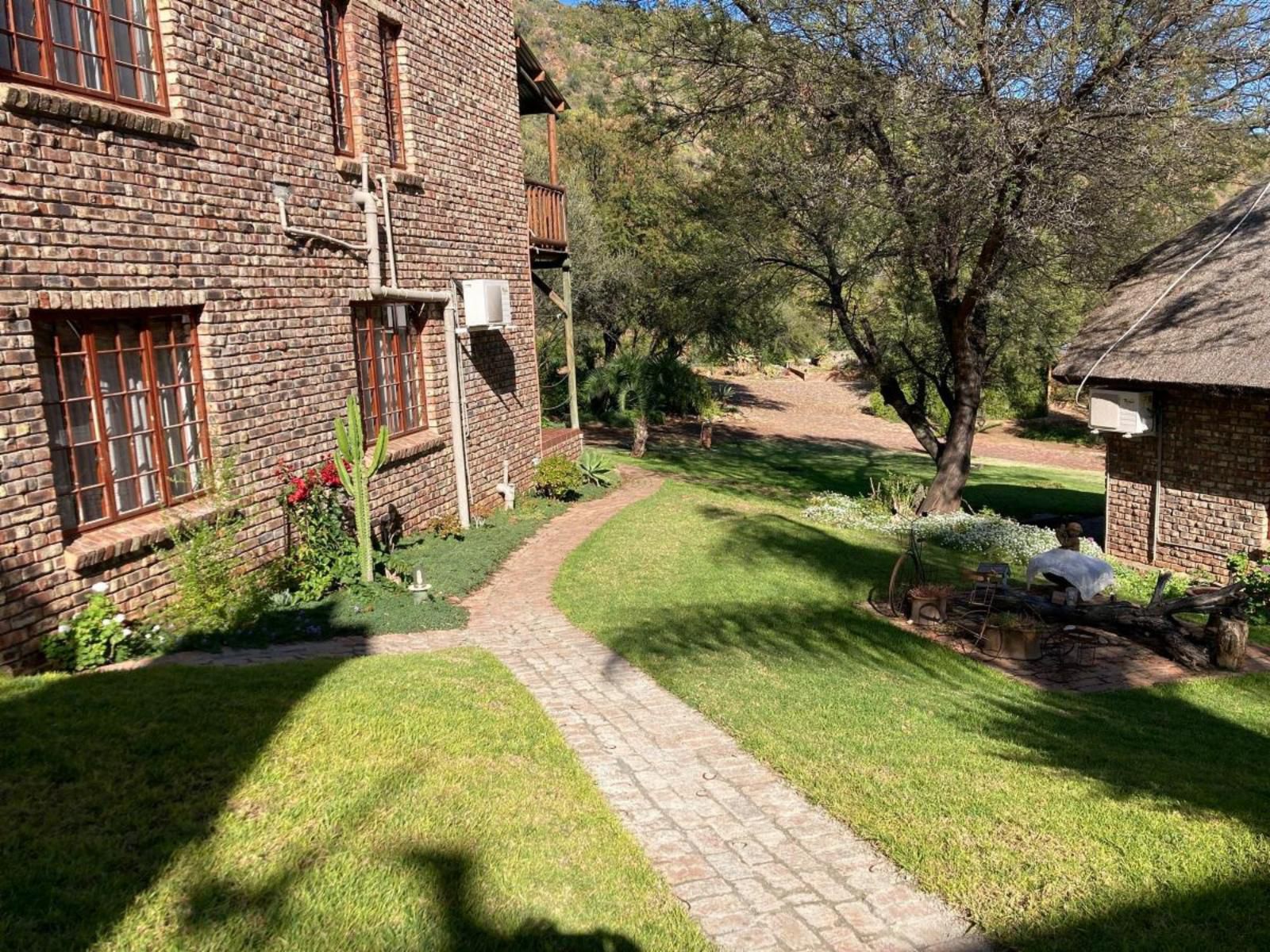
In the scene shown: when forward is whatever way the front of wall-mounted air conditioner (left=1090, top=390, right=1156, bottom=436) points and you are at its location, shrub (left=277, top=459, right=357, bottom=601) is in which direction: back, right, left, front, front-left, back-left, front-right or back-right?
front

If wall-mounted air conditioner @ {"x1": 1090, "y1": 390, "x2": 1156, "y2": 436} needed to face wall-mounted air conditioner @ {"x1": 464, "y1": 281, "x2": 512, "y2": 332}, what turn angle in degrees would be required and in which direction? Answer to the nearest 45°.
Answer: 0° — it already faces it

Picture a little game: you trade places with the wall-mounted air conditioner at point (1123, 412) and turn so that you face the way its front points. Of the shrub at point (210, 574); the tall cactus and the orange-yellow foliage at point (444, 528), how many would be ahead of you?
3

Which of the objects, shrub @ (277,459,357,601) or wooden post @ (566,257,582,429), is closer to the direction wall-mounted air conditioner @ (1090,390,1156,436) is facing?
the shrub

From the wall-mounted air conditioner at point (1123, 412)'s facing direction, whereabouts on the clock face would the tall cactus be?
The tall cactus is roughly at 12 o'clock from the wall-mounted air conditioner.

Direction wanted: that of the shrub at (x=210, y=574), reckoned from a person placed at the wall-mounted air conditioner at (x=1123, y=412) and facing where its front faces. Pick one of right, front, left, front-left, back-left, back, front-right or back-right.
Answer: front

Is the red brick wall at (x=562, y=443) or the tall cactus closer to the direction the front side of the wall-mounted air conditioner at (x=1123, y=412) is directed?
the tall cactus

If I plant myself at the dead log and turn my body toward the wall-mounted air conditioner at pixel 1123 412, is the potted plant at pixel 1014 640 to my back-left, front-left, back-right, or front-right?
back-left

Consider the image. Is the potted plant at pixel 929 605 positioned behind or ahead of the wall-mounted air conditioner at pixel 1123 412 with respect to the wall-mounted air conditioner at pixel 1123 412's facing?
ahead

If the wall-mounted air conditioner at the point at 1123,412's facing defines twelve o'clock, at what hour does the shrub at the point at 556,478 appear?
The shrub is roughly at 1 o'clock from the wall-mounted air conditioner.

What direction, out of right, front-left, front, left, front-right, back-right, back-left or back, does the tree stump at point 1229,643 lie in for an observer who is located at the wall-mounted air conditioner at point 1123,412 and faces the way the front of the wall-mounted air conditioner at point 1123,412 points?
front-left

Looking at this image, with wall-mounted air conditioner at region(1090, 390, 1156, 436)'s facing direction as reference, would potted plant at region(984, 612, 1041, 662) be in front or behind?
in front

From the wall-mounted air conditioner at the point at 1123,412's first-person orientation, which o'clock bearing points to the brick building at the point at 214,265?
The brick building is roughly at 12 o'clock from the wall-mounted air conditioner.

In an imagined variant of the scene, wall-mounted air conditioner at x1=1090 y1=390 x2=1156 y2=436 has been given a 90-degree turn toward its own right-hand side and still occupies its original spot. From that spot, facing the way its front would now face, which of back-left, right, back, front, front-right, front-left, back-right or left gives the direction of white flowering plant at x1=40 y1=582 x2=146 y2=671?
left

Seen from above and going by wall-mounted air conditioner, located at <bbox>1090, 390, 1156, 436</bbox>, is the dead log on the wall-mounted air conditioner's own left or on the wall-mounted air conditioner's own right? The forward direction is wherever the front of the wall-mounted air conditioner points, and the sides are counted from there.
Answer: on the wall-mounted air conditioner's own left

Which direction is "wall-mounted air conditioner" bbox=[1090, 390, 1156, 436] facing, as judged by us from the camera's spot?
facing the viewer and to the left of the viewer
